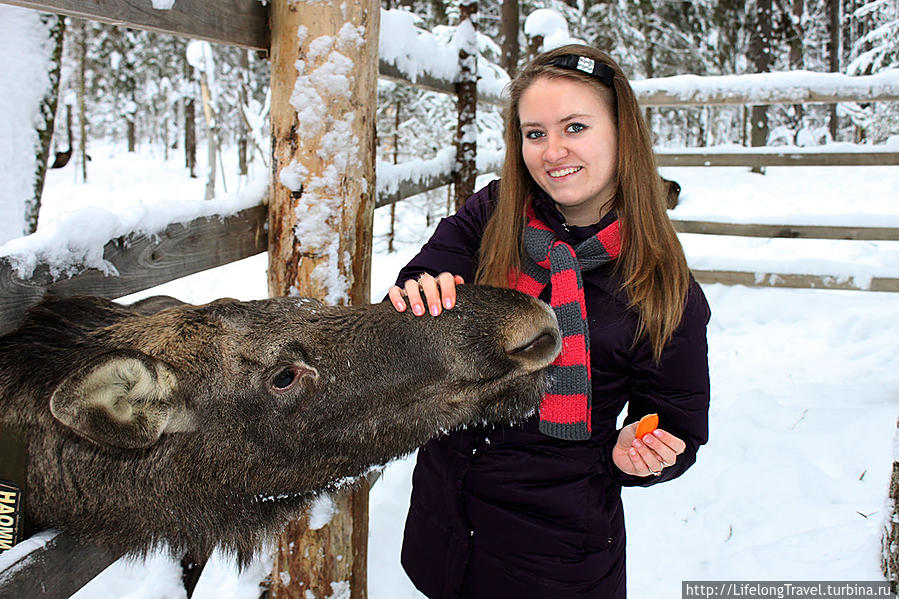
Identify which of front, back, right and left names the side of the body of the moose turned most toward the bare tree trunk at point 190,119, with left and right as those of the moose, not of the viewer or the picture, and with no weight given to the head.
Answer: left

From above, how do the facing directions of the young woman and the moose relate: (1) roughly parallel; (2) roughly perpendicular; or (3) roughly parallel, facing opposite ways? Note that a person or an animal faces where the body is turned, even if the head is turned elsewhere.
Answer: roughly perpendicular

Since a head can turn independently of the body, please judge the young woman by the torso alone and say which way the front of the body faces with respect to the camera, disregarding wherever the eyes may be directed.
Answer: toward the camera

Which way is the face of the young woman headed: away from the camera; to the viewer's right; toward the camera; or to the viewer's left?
toward the camera

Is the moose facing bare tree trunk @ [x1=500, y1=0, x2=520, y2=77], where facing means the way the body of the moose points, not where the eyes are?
no

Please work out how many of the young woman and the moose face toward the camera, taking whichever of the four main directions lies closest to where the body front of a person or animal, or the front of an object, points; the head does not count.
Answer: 1

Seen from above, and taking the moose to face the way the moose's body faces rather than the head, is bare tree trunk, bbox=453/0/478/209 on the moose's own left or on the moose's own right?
on the moose's own left

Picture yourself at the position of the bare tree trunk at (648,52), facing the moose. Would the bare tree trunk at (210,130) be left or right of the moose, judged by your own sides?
right

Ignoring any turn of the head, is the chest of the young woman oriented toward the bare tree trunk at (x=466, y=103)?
no

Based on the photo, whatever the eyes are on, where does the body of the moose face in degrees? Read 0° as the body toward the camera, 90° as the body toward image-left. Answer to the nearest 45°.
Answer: approximately 270°

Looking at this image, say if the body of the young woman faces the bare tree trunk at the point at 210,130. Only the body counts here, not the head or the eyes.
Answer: no
